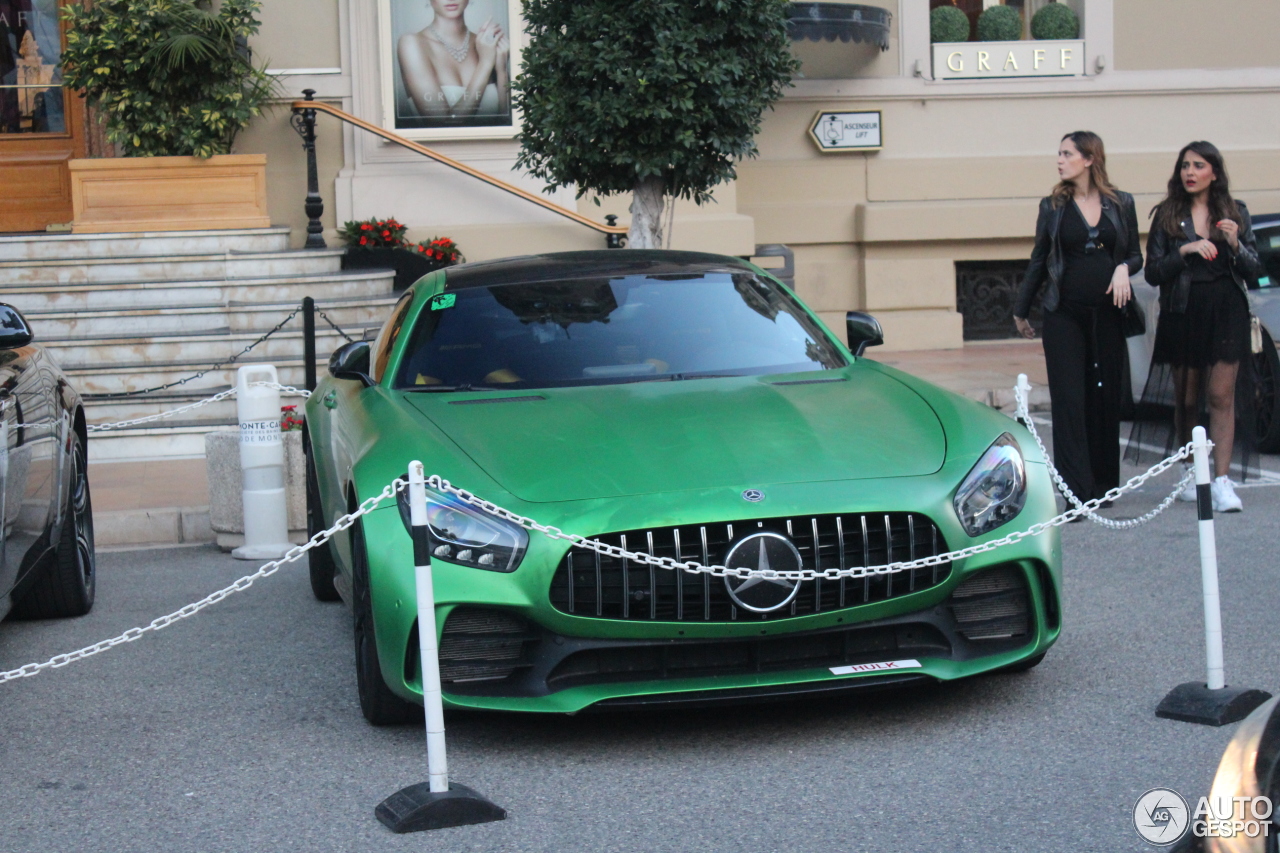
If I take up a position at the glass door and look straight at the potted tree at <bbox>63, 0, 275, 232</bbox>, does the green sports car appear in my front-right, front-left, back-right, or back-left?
front-right

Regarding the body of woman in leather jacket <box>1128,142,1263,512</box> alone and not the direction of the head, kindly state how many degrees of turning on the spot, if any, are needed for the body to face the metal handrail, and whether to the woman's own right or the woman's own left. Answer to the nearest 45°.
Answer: approximately 135° to the woman's own right

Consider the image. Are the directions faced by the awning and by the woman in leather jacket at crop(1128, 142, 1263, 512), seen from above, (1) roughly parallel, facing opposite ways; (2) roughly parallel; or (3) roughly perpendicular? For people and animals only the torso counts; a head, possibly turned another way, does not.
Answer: roughly parallel

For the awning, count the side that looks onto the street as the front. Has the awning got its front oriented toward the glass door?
no

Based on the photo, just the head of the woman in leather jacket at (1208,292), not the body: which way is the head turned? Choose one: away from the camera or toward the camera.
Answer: toward the camera

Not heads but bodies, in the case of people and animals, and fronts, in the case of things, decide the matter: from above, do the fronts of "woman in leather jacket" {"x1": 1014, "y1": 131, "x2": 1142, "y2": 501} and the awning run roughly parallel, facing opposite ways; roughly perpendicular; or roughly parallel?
roughly parallel

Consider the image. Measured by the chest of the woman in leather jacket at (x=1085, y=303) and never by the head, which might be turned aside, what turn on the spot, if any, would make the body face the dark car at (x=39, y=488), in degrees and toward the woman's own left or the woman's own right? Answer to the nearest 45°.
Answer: approximately 45° to the woman's own right

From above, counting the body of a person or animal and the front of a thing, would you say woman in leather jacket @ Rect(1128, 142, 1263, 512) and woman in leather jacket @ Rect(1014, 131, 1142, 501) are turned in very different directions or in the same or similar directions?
same or similar directions

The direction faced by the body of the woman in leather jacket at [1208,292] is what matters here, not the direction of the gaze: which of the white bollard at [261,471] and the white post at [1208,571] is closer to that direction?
the white post

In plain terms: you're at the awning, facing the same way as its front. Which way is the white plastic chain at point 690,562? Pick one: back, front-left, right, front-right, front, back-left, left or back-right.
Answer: front

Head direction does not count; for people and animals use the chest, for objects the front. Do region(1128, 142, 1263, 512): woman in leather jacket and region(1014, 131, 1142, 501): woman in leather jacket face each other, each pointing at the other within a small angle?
no

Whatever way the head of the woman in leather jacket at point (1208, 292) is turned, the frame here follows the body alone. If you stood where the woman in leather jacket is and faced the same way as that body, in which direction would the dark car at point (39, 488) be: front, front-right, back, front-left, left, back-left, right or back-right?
front-right

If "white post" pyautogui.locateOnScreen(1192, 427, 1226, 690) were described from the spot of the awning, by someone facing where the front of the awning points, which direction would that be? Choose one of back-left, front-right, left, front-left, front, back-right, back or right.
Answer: front

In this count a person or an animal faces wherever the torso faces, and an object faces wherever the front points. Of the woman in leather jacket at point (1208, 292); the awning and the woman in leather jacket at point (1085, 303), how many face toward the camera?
3

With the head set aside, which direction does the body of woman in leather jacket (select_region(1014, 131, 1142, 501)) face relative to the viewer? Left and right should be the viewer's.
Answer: facing the viewer

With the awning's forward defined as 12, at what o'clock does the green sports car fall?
The green sports car is roughly at 12 o'clock from the awning.

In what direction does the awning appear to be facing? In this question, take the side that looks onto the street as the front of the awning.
toward the camera

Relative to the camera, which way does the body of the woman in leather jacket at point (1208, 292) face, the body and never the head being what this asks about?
toward the camera
